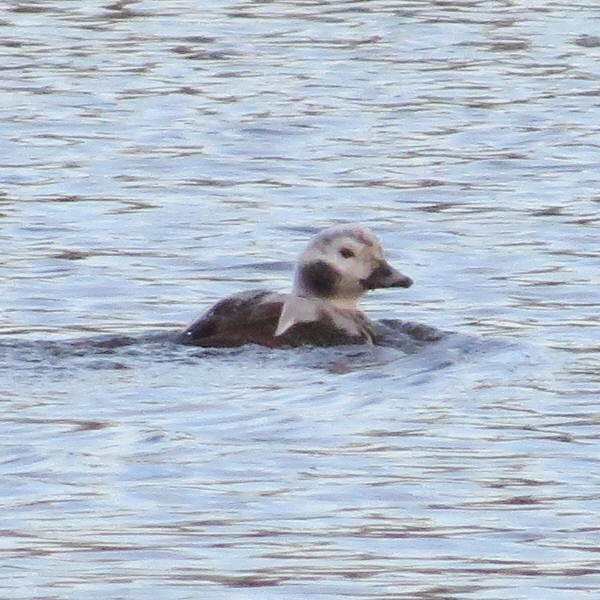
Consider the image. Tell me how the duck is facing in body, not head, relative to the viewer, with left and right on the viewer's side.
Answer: facing to the right of the viewer
